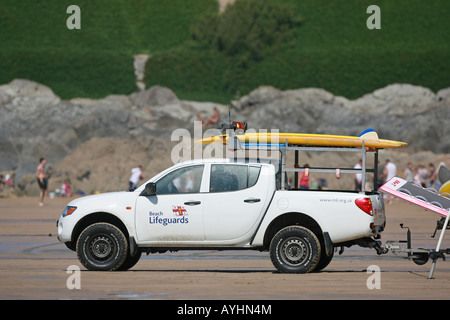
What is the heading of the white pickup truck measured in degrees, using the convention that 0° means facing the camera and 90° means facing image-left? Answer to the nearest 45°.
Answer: approximately 90°

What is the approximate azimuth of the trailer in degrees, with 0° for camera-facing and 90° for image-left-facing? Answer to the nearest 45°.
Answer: approximately 90°

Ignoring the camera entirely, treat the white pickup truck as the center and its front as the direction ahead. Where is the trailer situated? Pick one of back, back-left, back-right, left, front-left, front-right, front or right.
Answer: back

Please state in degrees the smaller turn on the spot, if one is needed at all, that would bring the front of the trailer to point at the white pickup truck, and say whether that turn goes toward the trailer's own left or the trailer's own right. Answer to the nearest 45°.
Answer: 0° — it already faces it

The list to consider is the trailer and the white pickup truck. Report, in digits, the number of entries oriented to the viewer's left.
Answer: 2
